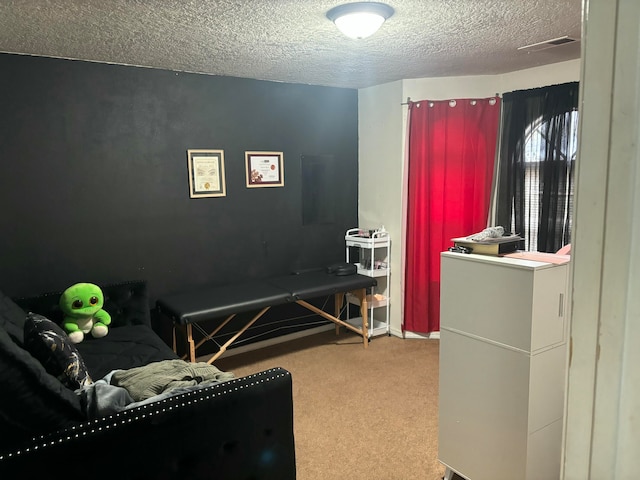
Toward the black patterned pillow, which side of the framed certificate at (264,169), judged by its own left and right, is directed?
front

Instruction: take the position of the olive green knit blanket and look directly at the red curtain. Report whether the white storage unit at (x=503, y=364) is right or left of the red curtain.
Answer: right

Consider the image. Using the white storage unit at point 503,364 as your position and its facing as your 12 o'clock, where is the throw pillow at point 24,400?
The throw pillow is roughly at 3 o'clock from the white storage unit.

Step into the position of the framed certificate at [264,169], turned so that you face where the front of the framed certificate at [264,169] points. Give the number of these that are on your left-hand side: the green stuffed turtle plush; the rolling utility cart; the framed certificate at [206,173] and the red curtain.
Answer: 2

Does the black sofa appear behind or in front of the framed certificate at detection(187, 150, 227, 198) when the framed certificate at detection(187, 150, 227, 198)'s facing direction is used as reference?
in front

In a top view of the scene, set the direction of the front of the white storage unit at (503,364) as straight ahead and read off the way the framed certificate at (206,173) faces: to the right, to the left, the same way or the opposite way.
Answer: the same way

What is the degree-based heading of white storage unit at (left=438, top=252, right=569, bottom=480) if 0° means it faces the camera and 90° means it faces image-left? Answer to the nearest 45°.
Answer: approximately 315°

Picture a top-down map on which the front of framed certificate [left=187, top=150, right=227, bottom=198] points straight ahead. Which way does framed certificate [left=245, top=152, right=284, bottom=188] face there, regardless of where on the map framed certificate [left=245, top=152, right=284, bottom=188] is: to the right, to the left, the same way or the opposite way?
the same way

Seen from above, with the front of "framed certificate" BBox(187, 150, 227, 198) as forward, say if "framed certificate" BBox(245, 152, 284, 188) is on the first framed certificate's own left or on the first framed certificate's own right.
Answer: on the first framed certificate's own left

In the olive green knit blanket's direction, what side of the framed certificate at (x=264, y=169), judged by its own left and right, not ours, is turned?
front

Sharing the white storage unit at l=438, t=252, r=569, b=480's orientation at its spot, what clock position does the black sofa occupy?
The black sofa is roughly at 3 o'clock from the white storage unit.

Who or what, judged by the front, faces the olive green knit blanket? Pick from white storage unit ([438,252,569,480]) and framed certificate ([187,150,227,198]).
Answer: the framed certificate

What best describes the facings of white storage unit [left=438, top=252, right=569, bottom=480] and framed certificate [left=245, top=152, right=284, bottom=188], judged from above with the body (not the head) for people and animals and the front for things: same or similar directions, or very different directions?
same or similar directions

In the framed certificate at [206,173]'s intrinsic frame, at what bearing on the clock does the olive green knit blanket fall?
The olive green knit blanket is roughly at 12 o'clock from the framed certificate.

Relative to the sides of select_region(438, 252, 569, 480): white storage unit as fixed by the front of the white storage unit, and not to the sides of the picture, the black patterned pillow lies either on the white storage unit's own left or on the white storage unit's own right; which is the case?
on the white storage unit's own right

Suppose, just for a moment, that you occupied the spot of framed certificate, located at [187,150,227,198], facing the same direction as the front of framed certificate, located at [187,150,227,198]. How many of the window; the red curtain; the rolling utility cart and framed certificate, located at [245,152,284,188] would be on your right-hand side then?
0

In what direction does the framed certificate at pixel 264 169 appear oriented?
toward the camera

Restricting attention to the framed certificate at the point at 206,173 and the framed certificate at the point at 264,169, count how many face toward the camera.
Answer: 2

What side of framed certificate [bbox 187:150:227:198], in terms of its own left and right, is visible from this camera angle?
front
